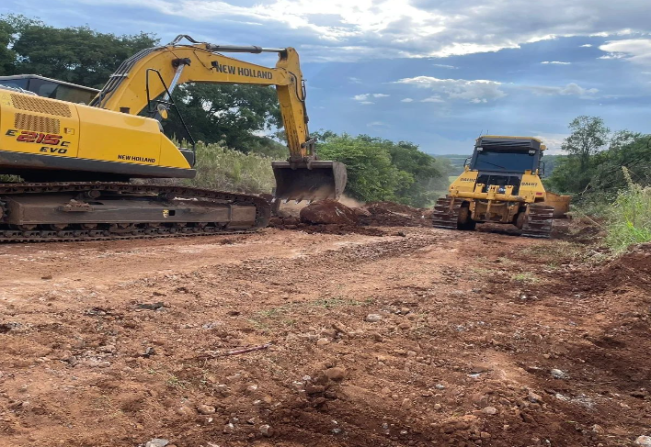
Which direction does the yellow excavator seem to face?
to the viewer's right

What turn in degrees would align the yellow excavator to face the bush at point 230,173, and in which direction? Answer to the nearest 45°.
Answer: approximately 90° to its left

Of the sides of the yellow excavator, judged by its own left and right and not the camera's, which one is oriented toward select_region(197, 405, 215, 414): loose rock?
right

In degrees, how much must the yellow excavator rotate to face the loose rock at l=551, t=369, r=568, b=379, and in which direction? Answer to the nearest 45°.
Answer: approximately 45° to its right

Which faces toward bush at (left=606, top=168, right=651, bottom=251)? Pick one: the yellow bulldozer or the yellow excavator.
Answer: the yellow excavator

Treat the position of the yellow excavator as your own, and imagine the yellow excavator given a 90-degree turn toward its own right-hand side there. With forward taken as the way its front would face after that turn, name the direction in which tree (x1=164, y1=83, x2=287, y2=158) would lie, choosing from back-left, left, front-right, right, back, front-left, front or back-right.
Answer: back

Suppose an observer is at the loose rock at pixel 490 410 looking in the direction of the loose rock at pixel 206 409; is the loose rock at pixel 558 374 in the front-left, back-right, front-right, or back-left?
back-right

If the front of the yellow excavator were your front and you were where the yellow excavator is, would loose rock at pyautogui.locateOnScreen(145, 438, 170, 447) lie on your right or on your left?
on your right

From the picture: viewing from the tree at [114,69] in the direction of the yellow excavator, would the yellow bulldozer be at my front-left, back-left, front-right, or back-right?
front-left
